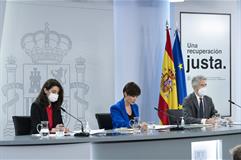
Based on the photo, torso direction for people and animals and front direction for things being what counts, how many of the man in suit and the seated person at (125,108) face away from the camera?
0

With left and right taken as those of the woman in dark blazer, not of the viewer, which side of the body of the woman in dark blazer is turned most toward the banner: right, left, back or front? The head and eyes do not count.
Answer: left

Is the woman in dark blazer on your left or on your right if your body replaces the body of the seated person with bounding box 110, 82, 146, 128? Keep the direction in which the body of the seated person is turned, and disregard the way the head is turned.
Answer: on your right

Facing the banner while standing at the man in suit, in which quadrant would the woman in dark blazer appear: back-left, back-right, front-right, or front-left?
back-left

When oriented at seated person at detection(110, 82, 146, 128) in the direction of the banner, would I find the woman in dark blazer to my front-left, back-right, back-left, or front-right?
back-left

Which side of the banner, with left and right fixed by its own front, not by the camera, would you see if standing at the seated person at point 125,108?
front

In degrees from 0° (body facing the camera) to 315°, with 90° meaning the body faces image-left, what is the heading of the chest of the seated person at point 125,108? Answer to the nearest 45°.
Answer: approximately 315°

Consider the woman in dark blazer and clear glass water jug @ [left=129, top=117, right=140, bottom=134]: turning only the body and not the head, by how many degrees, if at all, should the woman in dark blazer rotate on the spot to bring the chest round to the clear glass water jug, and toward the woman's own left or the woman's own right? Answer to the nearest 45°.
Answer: approximately 45° to the woman's own left

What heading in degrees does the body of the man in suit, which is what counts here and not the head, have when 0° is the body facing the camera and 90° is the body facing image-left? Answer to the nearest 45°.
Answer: approximately 315°

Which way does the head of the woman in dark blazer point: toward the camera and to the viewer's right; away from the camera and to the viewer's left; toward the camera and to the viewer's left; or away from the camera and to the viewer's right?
toward the camera and to the viewer's right

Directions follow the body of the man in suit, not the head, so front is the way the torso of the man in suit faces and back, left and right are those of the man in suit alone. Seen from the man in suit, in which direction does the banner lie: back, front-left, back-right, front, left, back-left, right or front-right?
back-left

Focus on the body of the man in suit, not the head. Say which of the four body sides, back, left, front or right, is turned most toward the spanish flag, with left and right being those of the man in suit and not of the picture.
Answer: back

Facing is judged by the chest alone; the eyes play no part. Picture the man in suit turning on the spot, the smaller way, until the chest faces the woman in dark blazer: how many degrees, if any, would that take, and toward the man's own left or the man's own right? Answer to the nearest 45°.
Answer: approximately 90° to the man's own right

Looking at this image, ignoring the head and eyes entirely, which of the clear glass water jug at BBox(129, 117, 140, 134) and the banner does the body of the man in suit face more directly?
the clear glass water jug

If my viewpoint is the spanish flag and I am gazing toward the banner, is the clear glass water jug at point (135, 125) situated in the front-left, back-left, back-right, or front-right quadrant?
back-right
